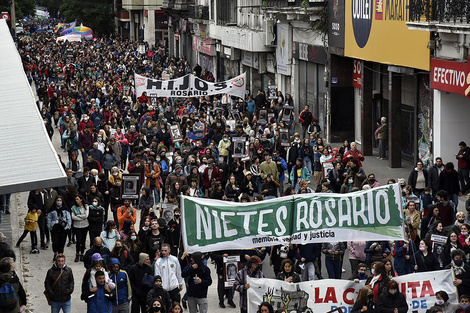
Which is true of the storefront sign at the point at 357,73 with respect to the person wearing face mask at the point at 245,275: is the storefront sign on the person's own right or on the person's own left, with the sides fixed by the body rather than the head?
on the person's own left

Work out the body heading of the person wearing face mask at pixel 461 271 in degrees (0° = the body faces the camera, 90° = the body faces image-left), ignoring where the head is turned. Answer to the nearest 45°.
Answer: approximately 45°

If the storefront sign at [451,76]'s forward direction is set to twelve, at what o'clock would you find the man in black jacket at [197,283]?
The man in black jacket is roughly at 11 o'clock from the storefront sign.

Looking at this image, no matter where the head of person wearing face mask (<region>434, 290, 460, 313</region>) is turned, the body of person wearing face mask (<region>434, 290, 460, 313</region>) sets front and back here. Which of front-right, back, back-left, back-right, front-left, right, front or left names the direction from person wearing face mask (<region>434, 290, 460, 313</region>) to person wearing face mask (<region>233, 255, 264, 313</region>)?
front-right

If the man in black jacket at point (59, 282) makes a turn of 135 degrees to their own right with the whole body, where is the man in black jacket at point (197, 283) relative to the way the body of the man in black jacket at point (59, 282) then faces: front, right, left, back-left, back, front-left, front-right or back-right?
back-right

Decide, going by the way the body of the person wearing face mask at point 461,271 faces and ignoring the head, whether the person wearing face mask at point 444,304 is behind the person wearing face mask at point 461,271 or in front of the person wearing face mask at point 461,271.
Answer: in front

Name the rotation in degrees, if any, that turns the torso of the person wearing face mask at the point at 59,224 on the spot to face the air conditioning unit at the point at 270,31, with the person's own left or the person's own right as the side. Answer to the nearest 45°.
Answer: approximately 180°

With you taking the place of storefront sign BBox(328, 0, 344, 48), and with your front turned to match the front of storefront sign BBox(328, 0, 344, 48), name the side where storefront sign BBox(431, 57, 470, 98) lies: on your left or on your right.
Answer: on your left

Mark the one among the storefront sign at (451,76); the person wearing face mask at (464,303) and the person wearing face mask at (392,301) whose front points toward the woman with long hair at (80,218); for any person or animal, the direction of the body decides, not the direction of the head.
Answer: the storefront sign

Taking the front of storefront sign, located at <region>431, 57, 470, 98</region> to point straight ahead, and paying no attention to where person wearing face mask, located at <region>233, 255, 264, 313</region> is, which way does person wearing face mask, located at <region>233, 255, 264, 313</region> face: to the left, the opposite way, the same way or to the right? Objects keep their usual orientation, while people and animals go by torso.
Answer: to the left

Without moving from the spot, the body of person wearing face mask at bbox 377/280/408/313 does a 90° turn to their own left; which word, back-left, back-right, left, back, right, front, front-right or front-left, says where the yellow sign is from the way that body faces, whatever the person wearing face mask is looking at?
left
